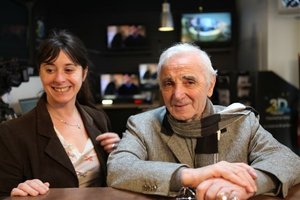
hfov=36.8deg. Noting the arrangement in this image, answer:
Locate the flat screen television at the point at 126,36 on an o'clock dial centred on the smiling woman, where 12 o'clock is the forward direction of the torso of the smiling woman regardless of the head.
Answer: The flat screen television is roughly at 8 o'clock from the smiling woman.

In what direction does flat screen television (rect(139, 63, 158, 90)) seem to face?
toward the camera

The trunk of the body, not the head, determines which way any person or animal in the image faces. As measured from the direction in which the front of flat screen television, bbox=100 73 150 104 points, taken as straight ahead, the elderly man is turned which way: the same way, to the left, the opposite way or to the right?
the same way

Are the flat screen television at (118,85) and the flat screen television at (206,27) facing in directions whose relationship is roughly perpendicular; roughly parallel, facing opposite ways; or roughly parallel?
roughly parallel

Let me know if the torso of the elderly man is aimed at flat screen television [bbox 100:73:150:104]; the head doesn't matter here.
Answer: no

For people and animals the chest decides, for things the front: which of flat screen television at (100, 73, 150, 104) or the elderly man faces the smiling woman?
the flat screen television

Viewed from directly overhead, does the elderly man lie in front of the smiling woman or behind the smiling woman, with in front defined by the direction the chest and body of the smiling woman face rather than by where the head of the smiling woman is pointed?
in front

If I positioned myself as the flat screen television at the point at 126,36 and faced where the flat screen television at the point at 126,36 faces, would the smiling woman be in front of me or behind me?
in front

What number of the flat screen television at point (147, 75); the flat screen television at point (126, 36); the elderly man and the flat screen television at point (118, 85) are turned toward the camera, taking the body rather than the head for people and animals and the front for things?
4

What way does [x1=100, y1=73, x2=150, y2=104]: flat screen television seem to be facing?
toward the camera

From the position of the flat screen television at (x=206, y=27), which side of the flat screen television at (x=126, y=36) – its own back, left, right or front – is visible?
left

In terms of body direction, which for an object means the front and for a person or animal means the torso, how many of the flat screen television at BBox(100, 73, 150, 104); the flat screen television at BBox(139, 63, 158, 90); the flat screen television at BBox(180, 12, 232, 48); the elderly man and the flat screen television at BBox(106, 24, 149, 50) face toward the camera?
5

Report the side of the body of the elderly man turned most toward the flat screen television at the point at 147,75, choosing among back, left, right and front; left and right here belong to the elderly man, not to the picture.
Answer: back

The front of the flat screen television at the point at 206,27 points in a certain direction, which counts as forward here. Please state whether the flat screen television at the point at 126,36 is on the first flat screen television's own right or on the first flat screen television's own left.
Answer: on the first flat screen television's own right

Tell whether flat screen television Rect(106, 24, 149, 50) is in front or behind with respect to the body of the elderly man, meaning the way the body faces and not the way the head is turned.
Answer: behind

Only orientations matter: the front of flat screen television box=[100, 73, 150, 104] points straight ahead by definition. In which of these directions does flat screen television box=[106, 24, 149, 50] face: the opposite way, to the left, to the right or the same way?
the same way

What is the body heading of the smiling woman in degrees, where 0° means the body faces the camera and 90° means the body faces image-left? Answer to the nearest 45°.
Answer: approximately 315°

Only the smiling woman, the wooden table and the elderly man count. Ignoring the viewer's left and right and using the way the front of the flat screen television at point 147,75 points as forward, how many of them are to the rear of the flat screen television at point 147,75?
0
